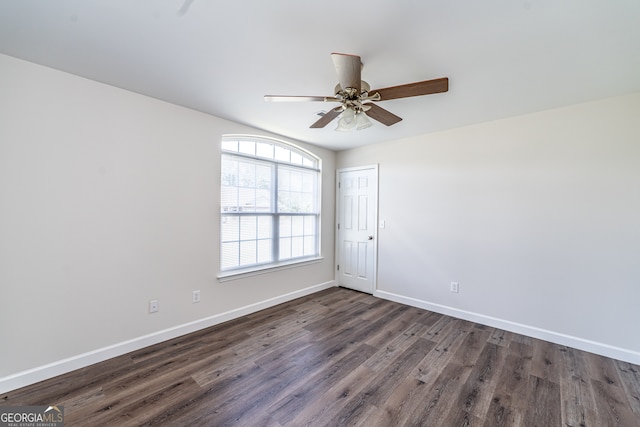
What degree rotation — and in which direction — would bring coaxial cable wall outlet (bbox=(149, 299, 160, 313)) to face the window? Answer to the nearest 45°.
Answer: approximately 90° to its left

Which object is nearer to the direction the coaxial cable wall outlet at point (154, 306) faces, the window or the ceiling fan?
the ceiling fan

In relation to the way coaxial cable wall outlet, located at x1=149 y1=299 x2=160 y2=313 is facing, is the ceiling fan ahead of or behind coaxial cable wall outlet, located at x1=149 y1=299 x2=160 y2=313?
ahead

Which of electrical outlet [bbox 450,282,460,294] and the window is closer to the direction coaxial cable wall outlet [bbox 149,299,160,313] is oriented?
the electrical outlet

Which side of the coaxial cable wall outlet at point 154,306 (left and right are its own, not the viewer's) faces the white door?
left

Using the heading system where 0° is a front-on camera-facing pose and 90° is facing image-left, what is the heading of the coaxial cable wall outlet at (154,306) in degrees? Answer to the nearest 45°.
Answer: approximately 0°
